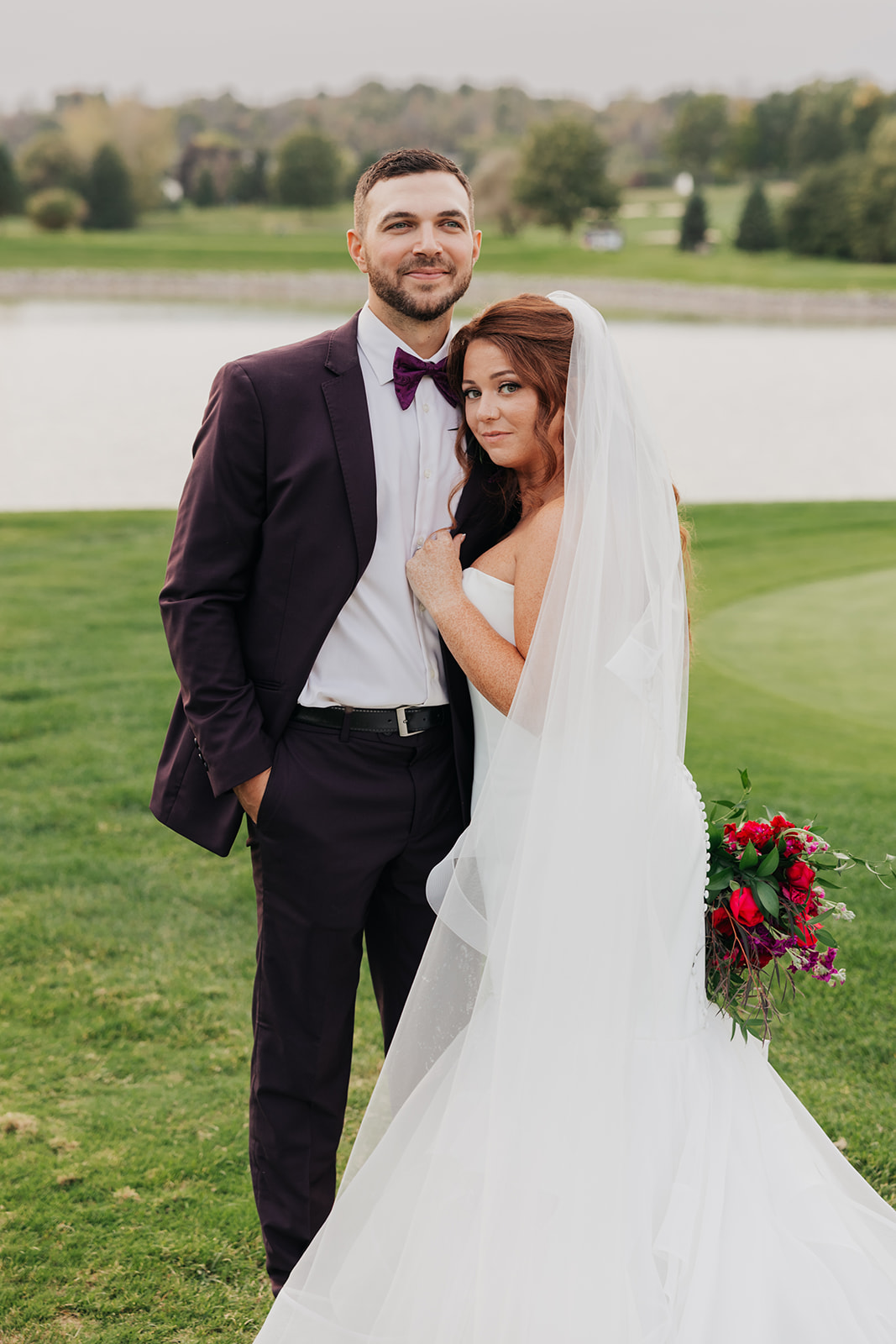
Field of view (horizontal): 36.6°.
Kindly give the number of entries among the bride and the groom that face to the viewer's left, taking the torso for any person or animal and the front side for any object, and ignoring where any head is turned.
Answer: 1

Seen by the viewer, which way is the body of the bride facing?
to the viewer's left

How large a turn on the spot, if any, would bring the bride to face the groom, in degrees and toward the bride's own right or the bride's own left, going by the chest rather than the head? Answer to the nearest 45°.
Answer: approximately 45° to the bride's own right
